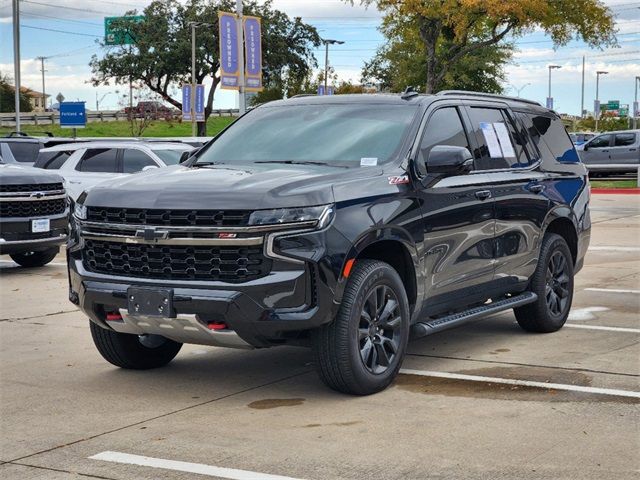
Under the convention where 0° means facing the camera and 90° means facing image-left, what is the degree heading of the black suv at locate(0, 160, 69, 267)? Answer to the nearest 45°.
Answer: approximately 315°

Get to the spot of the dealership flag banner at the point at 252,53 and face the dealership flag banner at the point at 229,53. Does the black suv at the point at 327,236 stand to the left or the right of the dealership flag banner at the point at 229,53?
left

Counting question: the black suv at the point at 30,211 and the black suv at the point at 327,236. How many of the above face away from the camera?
0

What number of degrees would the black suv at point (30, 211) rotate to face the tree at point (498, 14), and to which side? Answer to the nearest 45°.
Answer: approximately 90° to its left

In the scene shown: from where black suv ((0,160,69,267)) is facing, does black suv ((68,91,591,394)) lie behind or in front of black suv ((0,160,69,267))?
in front

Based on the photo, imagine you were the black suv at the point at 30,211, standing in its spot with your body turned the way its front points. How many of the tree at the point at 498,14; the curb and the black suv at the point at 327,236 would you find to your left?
2

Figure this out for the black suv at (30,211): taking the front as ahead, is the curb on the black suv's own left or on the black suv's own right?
on the black suv's own left

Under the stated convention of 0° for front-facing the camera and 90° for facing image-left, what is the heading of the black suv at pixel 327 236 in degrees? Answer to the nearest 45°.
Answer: approximately 45°

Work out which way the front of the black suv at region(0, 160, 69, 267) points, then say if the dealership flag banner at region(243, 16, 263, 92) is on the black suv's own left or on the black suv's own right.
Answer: on the black suv's own left

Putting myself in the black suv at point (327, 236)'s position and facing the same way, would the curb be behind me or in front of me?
behind

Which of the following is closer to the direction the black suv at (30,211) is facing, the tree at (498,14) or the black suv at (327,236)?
the black suv

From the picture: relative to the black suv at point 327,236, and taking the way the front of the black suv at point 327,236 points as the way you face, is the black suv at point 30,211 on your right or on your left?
on your right
